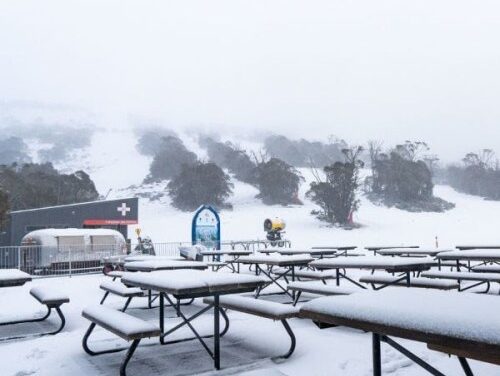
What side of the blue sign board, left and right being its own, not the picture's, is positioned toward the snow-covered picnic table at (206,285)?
front

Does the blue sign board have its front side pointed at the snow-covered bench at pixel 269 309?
yes

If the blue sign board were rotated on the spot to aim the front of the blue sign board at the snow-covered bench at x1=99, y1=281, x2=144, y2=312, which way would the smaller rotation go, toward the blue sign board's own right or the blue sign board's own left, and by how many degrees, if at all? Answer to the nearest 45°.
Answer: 0° — it already faces it

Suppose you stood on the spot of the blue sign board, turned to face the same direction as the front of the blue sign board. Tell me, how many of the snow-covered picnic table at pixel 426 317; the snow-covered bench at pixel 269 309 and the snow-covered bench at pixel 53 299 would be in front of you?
3

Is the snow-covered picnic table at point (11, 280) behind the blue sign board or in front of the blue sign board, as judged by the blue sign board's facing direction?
in front

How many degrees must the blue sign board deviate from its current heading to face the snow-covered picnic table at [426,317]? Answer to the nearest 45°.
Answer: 0° — it already faces it

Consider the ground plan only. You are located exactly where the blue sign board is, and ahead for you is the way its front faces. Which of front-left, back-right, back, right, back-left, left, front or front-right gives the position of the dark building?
back-right

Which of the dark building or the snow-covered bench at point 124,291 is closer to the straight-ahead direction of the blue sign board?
the snow-covered bench

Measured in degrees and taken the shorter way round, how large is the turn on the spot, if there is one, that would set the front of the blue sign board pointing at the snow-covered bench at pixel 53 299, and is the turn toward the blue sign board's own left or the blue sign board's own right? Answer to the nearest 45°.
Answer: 0° — it already faces it

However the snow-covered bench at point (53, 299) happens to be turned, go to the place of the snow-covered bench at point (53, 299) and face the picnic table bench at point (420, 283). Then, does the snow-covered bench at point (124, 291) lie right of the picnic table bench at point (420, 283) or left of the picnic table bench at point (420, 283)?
left

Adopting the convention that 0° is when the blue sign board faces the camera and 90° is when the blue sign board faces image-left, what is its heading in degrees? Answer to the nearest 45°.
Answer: approximately 0°
